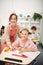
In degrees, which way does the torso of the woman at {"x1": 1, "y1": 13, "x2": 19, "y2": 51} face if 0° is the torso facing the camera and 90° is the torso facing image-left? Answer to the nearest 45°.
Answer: approximately 315°
